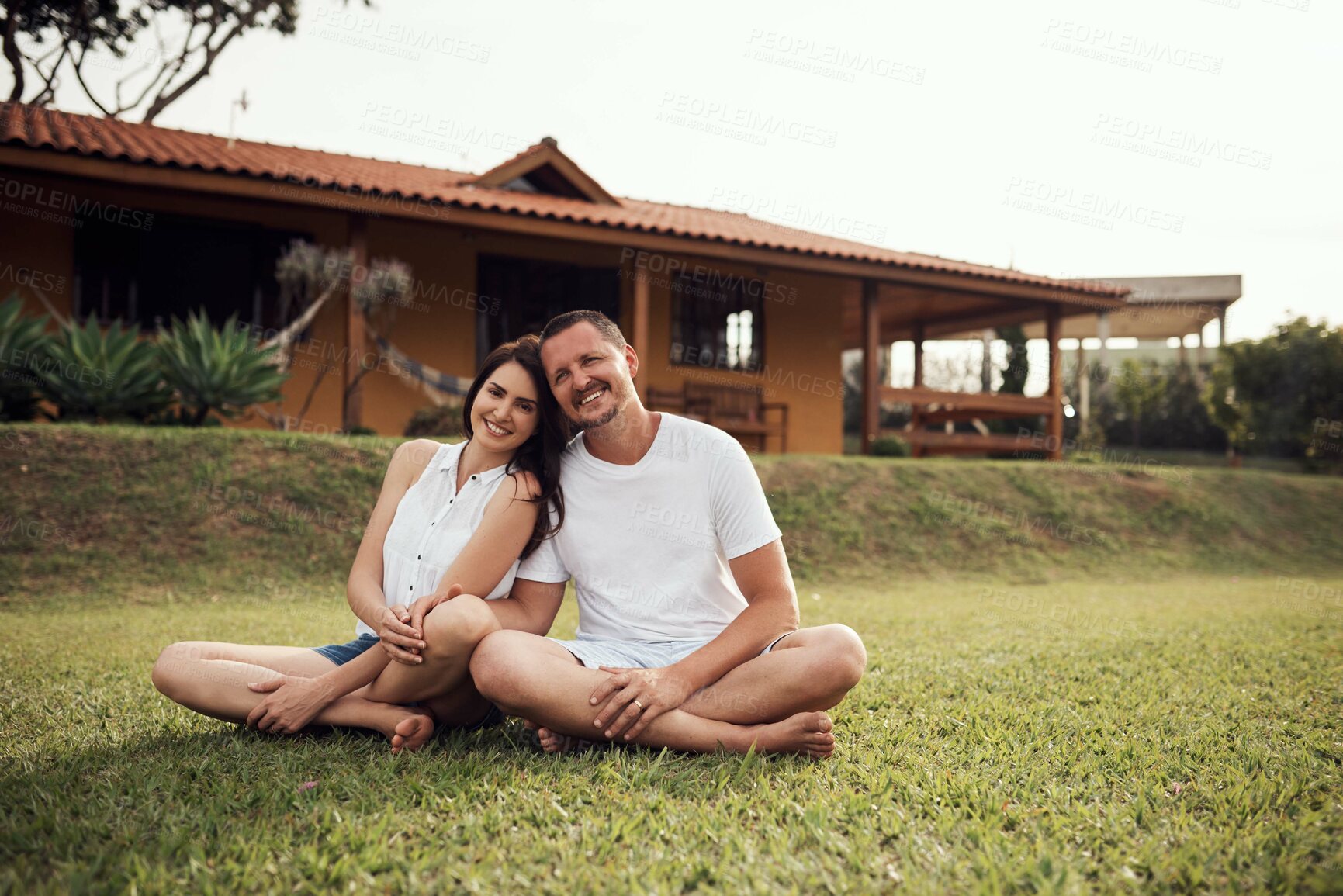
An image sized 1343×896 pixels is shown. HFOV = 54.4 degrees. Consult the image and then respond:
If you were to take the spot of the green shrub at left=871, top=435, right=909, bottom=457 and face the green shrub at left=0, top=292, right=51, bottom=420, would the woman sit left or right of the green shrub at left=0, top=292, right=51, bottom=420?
left

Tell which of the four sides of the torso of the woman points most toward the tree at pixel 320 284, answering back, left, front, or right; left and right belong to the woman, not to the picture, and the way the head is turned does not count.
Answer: back

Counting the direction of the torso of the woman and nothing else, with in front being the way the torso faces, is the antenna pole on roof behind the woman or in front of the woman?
behind

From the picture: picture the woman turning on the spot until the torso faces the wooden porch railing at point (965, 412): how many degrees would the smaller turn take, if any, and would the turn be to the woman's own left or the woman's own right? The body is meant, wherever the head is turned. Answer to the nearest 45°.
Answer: approximately 135° to the woman's own left

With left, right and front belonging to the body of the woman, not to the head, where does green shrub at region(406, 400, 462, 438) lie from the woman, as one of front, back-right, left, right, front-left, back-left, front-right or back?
back

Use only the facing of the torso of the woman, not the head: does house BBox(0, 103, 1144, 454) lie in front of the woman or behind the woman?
behind

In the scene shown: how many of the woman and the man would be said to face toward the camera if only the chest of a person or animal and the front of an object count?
2

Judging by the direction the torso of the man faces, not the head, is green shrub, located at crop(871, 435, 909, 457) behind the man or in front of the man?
behind

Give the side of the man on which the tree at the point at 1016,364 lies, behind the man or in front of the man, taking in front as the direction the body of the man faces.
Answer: behind
